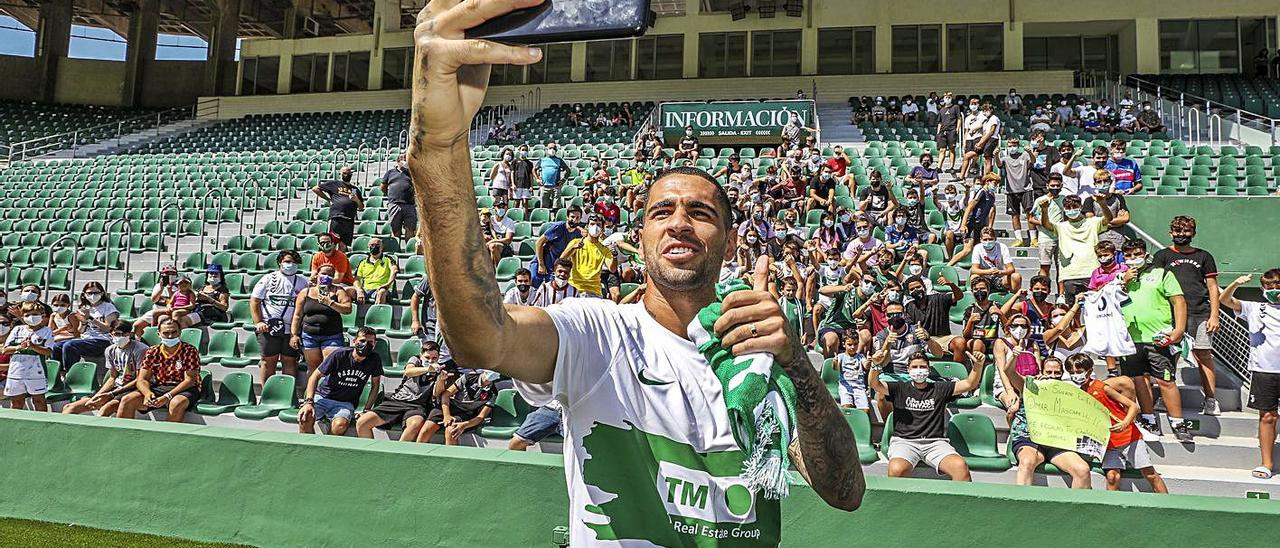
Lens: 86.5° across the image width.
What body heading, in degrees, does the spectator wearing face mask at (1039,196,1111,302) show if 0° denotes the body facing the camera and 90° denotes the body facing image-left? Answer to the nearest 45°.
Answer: approximately 0°

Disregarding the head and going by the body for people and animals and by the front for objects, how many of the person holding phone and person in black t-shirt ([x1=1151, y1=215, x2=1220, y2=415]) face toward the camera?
2

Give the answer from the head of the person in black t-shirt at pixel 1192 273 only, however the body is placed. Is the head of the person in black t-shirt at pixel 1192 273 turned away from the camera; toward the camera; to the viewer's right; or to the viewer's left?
toward the camera

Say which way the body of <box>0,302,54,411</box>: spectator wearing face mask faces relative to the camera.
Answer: toward the camera

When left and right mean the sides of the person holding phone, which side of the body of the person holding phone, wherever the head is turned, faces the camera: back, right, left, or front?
front

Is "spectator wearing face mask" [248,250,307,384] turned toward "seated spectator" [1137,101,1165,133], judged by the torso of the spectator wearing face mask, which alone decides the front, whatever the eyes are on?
no

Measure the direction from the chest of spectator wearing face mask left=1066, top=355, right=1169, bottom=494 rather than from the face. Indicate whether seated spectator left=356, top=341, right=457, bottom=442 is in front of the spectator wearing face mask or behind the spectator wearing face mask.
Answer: in front

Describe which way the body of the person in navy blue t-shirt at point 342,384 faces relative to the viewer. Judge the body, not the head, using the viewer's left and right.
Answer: facing the viewer

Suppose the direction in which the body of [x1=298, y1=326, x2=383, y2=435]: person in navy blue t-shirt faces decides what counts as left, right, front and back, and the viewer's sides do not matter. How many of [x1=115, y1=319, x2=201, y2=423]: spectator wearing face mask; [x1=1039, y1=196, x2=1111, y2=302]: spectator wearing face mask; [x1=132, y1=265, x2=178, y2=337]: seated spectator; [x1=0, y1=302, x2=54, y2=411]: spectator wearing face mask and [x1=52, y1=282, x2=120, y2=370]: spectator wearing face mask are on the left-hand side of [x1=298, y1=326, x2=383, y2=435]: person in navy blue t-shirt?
1

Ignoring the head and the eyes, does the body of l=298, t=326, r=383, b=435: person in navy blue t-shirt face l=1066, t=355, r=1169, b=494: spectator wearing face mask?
no

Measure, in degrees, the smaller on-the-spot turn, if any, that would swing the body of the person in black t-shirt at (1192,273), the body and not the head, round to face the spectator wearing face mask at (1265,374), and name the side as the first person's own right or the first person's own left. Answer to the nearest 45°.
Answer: approximately 45° to the first person's own left

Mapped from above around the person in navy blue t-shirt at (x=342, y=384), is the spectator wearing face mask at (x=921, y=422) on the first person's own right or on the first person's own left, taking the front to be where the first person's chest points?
on the first person's own left

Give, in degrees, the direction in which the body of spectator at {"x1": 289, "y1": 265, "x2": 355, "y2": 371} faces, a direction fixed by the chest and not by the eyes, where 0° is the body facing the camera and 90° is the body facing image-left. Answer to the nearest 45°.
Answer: approximately 0°

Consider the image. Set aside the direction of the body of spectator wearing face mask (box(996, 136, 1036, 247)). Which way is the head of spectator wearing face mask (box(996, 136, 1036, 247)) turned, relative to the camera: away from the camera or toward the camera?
toward the camera

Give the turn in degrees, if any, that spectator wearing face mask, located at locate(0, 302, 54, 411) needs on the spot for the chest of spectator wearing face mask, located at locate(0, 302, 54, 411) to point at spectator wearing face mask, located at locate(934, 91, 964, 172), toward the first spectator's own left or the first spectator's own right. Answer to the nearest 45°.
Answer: approximately 90° to the first spectator's own left

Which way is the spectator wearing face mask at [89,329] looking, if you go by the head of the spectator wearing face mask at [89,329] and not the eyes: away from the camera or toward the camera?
toward the camera

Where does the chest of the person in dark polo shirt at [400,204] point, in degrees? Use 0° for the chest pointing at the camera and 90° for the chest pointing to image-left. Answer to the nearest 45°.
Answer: approximately 315°
